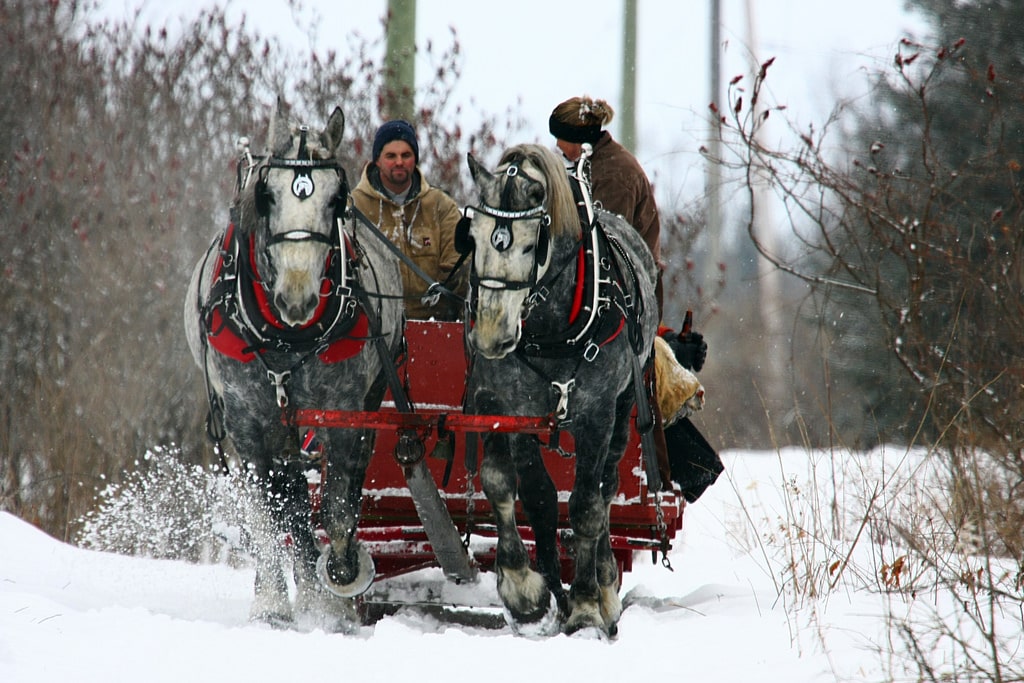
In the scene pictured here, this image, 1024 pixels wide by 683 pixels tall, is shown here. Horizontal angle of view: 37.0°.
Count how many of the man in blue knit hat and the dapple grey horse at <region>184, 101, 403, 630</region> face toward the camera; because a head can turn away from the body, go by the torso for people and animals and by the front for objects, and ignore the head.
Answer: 2

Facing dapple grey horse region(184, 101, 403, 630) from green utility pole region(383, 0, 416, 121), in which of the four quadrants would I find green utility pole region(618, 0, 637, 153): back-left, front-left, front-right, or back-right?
back-left

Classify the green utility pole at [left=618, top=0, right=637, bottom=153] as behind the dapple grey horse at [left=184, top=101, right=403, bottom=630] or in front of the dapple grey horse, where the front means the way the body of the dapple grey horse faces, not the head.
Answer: behind

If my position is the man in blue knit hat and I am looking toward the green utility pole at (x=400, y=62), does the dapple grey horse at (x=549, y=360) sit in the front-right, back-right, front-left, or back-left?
back-right

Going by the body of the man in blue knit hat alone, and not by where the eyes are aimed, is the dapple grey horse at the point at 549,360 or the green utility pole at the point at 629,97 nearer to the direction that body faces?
the dapple grey horse

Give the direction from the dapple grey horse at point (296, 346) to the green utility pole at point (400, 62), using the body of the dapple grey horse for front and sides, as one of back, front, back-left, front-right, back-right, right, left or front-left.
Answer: back

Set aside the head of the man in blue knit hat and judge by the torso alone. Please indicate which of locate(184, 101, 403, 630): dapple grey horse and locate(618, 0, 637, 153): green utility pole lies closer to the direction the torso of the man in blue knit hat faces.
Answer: the dapple grey horse

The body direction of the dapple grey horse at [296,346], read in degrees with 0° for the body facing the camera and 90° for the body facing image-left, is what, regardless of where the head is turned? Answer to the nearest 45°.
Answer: approximately 0°

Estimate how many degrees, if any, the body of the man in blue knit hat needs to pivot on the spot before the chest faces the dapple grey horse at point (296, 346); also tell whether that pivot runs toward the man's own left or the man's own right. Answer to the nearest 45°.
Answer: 0° — they already face it

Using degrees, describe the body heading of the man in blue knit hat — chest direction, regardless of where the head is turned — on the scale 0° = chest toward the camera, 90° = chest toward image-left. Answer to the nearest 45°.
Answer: approximately 0°

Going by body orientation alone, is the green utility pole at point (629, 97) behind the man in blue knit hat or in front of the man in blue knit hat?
behind

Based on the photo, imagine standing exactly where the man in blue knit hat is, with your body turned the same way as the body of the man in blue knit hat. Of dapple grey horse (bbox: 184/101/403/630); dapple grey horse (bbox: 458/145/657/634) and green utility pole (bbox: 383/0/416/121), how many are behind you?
1
